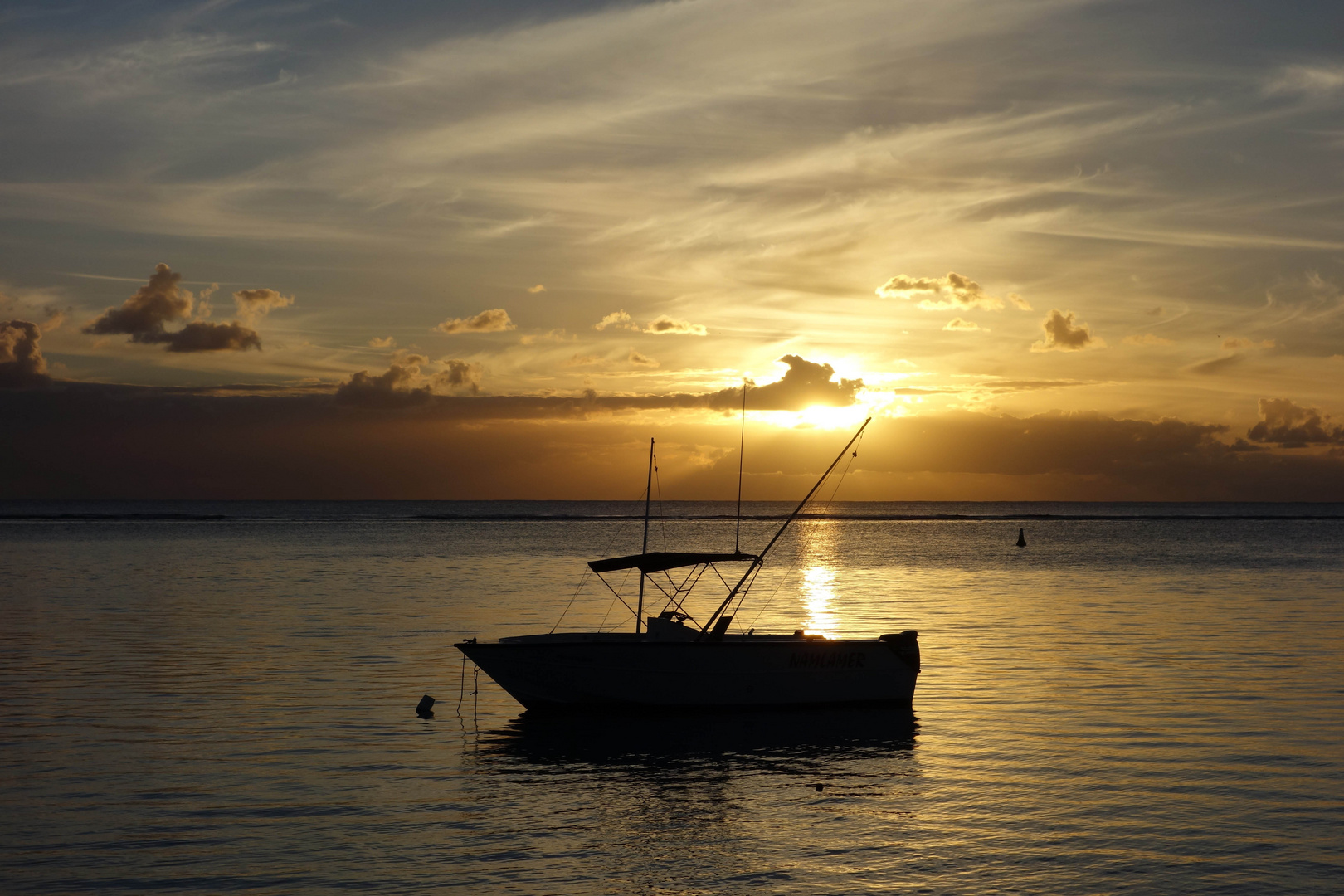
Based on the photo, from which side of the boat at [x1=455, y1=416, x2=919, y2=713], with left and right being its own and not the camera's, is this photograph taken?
left
